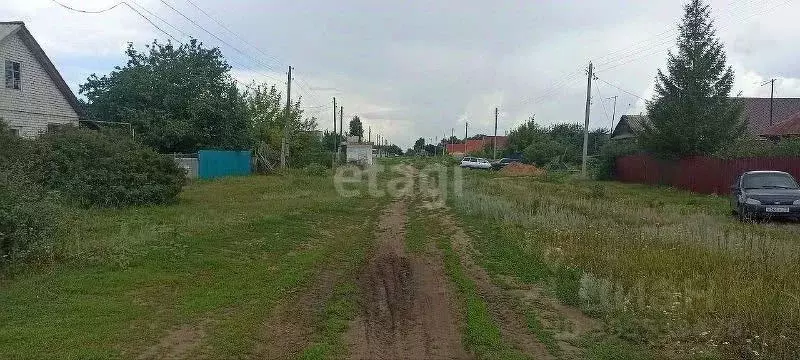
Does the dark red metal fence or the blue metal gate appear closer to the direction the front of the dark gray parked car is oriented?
the blue metal gate

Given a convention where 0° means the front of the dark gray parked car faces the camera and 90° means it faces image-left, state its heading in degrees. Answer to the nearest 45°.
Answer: approximately 0°

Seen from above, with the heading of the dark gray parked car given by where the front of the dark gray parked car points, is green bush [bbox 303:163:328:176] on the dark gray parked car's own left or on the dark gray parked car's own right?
on the dark gray parked car's own right

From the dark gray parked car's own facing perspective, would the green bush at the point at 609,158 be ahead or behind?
behind

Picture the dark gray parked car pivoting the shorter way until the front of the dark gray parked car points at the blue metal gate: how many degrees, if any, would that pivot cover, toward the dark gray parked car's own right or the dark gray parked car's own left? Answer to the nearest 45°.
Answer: approximately 90° to the dark gray parked car's own right

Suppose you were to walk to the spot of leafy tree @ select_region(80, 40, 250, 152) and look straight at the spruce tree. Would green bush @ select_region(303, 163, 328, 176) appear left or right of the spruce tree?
left

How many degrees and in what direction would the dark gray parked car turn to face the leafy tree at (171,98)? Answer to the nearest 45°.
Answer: approximately 90° to its right

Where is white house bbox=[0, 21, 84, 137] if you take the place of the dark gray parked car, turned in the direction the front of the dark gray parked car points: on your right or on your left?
on your right

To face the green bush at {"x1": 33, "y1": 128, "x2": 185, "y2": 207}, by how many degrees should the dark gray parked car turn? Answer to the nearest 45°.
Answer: approximately 45° to its right

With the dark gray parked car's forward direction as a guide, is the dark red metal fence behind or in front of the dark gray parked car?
behind

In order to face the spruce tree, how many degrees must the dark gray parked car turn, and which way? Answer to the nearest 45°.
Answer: approximately 180°

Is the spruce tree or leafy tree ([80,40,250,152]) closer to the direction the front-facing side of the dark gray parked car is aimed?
the leafy tree
